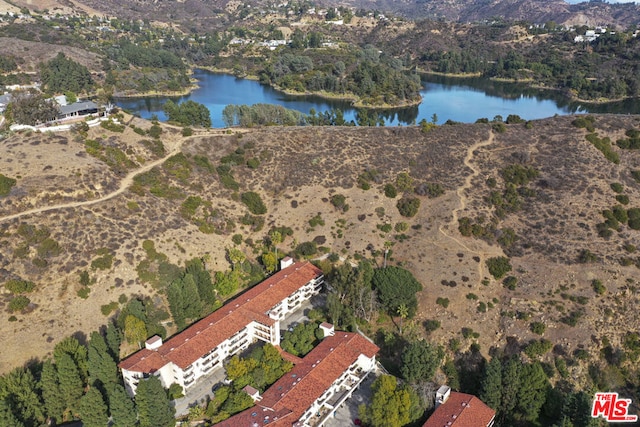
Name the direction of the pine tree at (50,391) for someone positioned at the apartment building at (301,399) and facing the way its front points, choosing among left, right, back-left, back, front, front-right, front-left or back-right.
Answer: back-right

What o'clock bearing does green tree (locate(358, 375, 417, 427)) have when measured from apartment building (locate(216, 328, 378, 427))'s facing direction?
The green tree is roughly at 11 o'clock from the apartment building.

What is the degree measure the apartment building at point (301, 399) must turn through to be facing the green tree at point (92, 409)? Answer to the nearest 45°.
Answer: approximately 135° to its right

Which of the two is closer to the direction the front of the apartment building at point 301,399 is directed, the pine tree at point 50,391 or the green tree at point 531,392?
the green tree

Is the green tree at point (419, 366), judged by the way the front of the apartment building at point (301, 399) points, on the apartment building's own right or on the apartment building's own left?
on the apartment building's own left

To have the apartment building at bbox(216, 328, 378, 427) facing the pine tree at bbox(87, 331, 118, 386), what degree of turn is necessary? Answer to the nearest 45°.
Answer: approximately 135° to its right

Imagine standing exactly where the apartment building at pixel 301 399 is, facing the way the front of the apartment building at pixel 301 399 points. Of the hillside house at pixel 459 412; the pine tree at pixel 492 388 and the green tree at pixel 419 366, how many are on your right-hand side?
0

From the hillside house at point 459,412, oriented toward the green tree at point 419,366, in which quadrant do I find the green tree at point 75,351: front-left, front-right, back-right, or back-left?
front-left

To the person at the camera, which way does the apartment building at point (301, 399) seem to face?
facing the viewer and to the right of the viewer

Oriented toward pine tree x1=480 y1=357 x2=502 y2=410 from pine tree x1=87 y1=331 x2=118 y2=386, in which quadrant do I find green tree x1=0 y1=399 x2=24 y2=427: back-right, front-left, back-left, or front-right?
back-right

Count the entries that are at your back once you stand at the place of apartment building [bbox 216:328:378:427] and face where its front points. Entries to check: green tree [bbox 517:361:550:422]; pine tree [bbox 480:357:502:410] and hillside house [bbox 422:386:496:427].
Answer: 0

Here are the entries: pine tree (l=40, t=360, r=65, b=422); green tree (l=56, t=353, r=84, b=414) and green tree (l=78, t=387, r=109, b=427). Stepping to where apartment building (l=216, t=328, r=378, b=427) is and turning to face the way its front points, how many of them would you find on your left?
0

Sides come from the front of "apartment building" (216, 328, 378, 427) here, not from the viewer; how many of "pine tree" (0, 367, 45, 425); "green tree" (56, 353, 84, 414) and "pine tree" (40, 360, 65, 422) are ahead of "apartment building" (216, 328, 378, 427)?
0

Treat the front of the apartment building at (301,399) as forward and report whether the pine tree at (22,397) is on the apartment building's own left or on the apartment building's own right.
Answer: on the apartment building's own right

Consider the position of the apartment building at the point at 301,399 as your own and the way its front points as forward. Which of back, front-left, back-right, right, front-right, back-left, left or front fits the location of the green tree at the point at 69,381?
back-right

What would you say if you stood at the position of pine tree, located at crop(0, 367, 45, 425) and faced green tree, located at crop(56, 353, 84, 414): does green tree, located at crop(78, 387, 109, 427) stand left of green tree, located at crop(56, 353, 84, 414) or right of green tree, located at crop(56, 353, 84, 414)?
right

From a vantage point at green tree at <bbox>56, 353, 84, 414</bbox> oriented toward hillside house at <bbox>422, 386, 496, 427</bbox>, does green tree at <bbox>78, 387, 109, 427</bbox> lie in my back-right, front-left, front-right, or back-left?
front-right

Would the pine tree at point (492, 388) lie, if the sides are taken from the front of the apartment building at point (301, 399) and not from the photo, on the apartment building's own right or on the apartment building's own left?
on the apartment building's own left

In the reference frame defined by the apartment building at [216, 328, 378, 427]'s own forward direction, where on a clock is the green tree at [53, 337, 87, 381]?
The green tree is roughly at 5 o'clock from the apartment building.

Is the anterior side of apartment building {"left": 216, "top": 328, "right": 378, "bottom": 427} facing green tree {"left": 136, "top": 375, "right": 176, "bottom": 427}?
no

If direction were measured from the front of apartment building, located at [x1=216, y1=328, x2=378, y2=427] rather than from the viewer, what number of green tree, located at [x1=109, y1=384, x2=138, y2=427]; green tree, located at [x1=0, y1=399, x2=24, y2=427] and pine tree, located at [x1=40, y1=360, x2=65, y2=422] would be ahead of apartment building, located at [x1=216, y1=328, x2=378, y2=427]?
0
